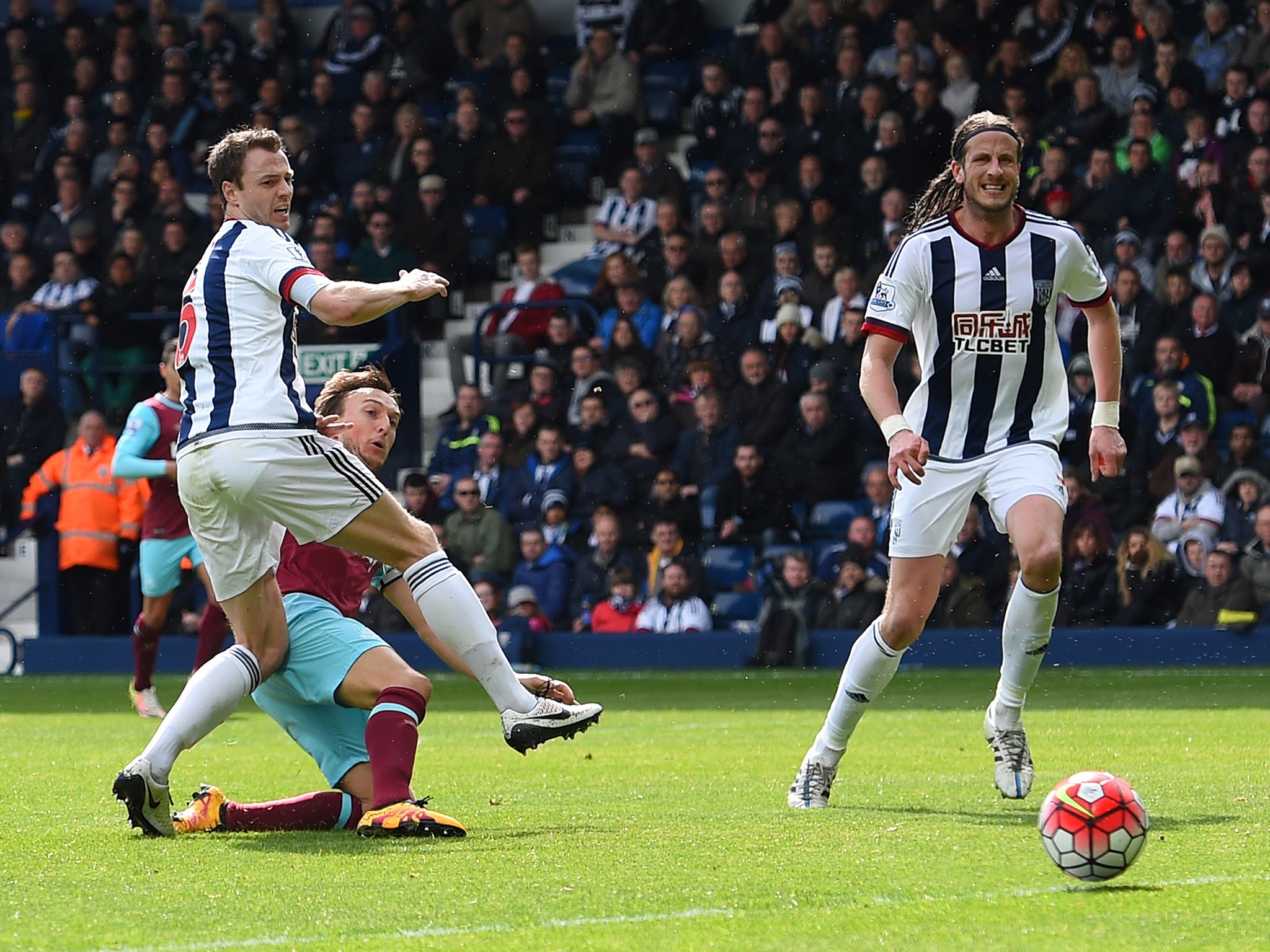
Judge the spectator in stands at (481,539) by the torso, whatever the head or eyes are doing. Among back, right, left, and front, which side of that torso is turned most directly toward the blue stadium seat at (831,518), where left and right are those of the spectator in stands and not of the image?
left

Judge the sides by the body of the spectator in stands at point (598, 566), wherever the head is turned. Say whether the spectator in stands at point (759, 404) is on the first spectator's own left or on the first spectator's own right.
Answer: on the first spectator's own left

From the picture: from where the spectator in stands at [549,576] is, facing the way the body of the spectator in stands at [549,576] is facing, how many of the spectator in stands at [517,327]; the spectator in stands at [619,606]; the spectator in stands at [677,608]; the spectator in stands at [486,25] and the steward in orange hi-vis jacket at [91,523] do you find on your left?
2

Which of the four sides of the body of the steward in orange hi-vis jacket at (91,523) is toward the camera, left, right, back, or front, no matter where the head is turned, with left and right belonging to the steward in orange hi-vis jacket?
front

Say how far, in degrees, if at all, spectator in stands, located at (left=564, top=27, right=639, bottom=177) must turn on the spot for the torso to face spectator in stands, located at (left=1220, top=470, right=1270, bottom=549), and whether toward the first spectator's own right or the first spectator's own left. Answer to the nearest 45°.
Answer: approximately 90° to the first spectator's own left

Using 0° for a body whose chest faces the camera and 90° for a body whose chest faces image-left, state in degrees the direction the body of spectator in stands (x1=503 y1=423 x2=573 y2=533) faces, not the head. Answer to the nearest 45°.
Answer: approximately 0°

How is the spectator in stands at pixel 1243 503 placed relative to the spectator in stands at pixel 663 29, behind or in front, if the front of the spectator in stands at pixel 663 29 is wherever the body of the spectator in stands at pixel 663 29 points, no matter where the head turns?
in front

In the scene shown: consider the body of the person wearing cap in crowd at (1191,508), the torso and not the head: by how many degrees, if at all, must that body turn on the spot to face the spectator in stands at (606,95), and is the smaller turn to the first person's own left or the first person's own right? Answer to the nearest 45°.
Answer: approximately 135° to the first person's own right

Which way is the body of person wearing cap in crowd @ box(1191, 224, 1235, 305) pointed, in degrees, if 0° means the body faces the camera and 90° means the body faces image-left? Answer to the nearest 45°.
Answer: approximately 0°

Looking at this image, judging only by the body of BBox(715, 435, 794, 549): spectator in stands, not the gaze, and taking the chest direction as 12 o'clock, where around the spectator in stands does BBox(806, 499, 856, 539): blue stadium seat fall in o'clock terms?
The blue stadium seat is roughly at 9 o'clock from the spectator in stands.

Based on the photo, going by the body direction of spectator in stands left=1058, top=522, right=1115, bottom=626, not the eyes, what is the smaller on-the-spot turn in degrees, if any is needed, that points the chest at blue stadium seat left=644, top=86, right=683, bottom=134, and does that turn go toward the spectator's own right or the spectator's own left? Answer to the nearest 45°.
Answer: approximately 135° to the spectator's own right

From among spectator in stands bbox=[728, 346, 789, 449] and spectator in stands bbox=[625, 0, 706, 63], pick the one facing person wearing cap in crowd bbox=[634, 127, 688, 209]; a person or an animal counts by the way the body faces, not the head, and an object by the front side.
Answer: spectator in stands bbox=[625, 0, 706, 63]

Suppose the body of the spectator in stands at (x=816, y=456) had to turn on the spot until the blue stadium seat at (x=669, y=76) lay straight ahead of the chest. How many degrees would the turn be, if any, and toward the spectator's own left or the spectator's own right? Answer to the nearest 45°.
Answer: approximately 180°

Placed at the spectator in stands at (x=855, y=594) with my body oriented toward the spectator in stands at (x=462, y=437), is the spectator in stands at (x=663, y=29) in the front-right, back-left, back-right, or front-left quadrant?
front-right

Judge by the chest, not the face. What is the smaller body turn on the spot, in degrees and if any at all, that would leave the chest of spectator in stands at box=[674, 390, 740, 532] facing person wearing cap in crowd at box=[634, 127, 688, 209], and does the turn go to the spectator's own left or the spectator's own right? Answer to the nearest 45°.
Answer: approximately 180°

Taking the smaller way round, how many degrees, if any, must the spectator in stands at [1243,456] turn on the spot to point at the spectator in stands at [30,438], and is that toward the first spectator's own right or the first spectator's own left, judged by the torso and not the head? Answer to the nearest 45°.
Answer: approximately 90° to the first spectator's own right
